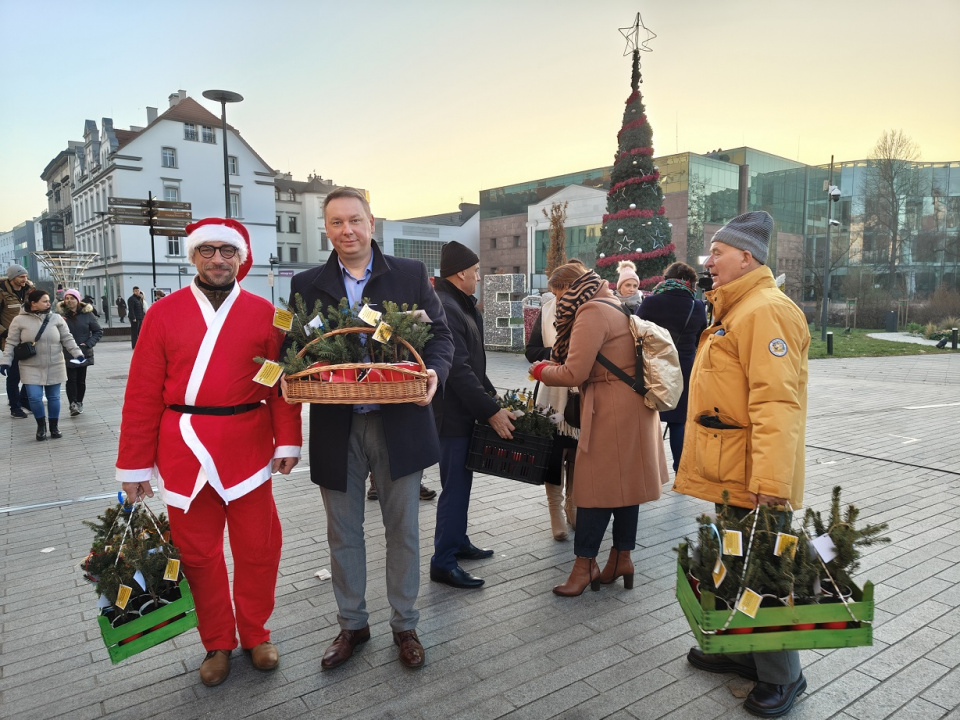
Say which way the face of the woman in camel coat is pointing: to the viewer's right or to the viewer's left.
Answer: to the viewer's left

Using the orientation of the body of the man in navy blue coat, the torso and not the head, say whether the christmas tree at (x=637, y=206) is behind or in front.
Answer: behind

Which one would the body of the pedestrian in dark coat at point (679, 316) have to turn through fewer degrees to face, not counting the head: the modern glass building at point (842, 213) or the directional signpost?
the modern glass building

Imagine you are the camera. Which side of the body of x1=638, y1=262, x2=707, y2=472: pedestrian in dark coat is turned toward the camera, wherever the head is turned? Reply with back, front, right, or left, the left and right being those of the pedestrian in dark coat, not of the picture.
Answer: back

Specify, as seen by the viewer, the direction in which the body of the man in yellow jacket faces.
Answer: to the viewer's left

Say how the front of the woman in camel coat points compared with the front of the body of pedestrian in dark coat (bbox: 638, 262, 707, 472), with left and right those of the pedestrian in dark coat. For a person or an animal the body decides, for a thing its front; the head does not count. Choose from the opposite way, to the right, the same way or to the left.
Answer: to the left

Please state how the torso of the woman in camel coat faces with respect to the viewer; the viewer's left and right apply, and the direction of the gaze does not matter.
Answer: facing to the left of the viewer

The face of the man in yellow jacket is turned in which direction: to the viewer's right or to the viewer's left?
to the viewer's left

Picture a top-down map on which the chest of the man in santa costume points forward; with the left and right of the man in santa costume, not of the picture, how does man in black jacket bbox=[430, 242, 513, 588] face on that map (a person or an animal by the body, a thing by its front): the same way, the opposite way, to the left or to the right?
to the left

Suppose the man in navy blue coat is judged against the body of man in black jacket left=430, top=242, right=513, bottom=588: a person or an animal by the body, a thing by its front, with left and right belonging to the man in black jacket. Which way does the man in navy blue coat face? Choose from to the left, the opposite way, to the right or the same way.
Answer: to the right

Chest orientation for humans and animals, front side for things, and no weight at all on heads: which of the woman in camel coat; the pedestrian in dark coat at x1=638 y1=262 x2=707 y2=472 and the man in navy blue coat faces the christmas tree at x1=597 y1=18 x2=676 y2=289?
the pedestrian in dark coat

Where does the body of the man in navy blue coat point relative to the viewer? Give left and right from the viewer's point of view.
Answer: facing the viewer
